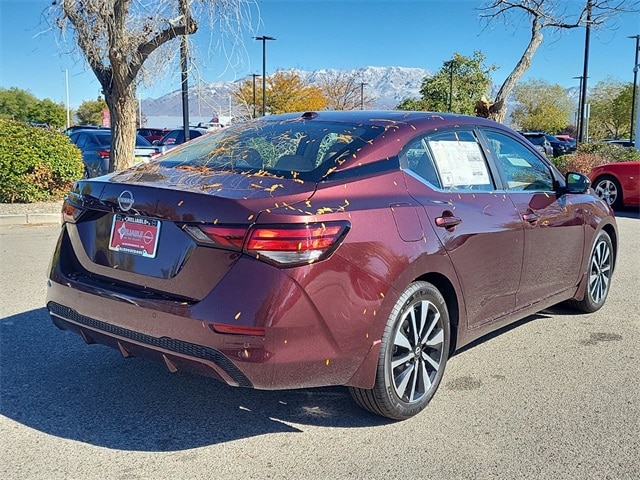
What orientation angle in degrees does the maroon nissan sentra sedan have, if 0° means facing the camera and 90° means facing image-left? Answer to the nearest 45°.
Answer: approximately 225°

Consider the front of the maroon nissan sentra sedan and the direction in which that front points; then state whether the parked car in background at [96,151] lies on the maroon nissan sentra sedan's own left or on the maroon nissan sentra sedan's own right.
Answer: on the maroon nissan sentra sedan's own left

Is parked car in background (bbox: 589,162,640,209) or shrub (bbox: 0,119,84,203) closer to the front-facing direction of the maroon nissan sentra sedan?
the parked car in background

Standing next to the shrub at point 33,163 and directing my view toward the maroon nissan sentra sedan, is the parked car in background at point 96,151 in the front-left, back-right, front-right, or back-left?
back-left

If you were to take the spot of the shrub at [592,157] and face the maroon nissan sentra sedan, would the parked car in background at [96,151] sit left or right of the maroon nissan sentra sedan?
right

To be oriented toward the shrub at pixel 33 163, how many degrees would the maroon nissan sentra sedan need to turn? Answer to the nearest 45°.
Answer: approximately 90° to its left
